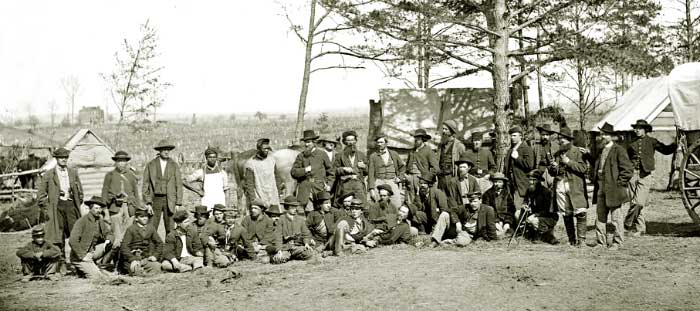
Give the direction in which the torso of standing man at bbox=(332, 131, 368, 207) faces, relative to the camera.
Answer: toward the camera

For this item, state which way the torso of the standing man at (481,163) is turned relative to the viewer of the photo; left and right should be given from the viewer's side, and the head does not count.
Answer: facing the viewer

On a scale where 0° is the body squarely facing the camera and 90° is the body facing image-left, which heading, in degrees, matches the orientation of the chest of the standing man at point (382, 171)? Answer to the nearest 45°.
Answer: approximately 0°

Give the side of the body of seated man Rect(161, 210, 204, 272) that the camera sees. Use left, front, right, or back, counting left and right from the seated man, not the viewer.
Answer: front

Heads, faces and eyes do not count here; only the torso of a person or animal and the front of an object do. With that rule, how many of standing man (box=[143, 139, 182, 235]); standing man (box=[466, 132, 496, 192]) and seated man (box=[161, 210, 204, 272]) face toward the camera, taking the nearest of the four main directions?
3

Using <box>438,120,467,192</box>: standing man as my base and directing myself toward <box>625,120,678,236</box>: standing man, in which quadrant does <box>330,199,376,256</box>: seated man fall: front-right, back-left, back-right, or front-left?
back-right

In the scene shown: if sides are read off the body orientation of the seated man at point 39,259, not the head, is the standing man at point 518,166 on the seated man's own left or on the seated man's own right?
on the seated man's own left

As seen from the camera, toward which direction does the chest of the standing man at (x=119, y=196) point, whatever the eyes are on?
toward the camera

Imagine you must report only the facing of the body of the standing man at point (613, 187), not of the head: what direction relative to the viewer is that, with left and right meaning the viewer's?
facing the viewer and to the left of the viewer

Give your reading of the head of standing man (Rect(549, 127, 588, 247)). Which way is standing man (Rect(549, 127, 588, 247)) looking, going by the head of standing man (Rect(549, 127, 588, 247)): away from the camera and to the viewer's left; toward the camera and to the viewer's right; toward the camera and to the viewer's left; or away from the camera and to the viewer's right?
toward the camera and to the viewer's left

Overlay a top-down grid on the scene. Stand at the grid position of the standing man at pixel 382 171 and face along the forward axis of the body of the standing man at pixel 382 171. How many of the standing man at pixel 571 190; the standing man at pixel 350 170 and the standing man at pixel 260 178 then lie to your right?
2

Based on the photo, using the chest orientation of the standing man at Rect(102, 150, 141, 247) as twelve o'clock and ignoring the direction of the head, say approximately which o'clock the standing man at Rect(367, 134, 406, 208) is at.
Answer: the standing man at Rect(367, 134, 406, 208) is roughly at 9 o'clock from the standing man at Rect(102, 150, 141, 247).

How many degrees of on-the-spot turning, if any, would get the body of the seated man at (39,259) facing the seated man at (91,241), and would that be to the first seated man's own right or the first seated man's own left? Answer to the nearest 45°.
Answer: approximately 90° to the first seated man's own left
